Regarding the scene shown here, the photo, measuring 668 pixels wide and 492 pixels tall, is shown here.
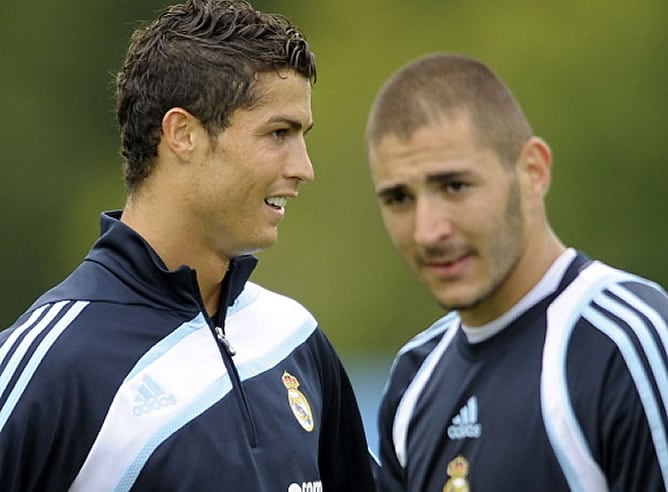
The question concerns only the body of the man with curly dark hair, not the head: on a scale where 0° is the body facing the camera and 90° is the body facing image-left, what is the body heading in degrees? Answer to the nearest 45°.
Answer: approximately 315°
